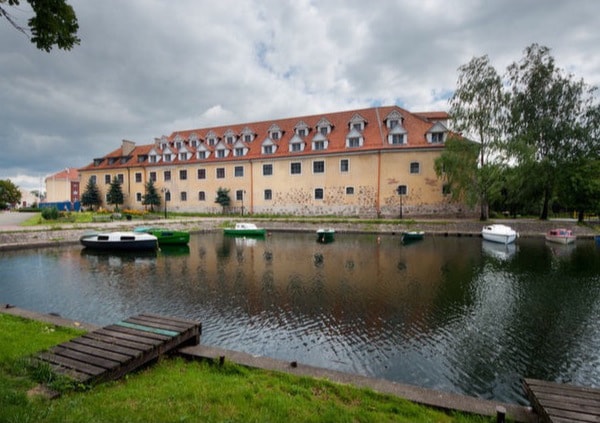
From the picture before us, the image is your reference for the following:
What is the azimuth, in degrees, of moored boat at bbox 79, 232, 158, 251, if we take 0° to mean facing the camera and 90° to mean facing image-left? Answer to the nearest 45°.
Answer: approximately 90°

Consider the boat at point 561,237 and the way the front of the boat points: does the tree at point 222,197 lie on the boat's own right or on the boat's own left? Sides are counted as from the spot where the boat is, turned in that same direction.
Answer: on the boat's own right

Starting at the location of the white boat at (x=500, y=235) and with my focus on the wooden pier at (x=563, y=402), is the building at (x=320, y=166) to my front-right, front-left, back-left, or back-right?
back-right

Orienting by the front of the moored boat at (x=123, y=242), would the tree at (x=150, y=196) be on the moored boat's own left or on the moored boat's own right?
on the moored boat's own right

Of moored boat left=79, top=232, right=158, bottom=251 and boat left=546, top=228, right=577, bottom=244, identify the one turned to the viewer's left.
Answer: the moored boat

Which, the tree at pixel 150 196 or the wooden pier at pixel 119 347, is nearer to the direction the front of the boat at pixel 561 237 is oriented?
the wooden pier

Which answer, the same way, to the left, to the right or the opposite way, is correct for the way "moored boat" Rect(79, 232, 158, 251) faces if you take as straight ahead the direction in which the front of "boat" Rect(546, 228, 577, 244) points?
to the right

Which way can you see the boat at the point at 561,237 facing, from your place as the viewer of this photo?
facing the viewer and to the right of the viewer

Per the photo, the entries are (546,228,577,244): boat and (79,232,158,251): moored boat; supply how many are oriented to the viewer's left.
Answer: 1

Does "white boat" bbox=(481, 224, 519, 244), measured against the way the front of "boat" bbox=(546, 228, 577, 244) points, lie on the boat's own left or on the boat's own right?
on the boat's own right

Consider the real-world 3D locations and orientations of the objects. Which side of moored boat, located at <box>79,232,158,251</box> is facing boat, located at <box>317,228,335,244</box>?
back
